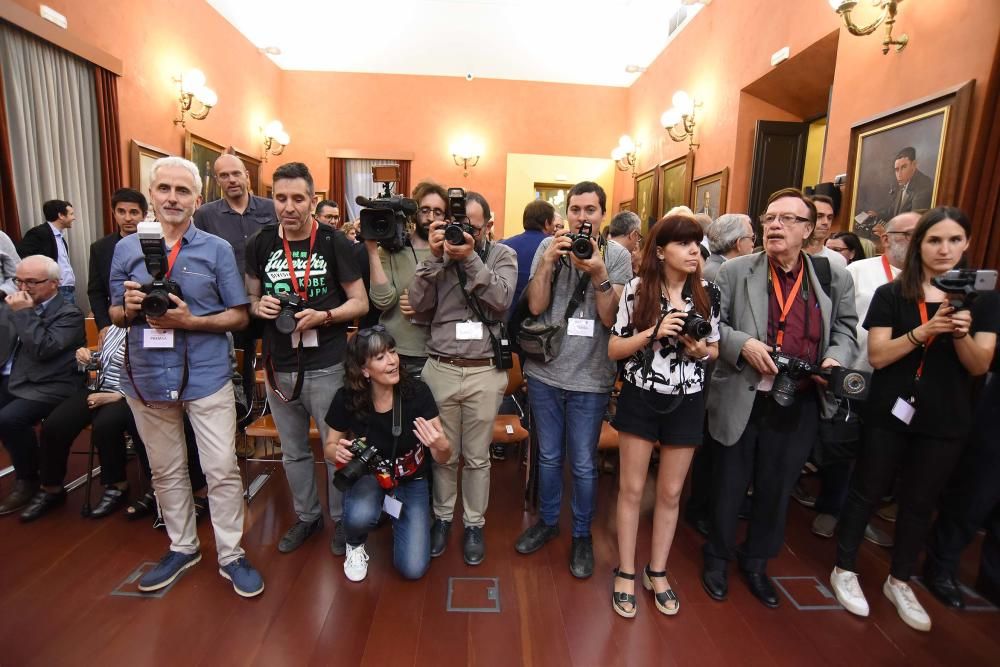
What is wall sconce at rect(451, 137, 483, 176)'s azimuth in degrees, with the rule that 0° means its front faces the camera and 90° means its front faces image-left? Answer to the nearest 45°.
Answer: approximately 0°

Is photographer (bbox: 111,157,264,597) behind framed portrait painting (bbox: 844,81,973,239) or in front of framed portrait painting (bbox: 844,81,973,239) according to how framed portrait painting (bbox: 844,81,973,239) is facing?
in front

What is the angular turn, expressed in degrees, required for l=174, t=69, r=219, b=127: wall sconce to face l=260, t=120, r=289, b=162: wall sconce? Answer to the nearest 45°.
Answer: approximately 90° to its left

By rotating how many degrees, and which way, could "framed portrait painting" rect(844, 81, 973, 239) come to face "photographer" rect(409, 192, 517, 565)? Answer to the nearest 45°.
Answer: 0° — it already faces them

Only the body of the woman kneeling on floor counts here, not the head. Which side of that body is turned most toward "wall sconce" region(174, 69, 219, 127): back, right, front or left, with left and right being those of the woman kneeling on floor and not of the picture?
back

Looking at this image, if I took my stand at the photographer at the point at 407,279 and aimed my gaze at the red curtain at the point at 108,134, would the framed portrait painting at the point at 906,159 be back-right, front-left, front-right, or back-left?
back-right

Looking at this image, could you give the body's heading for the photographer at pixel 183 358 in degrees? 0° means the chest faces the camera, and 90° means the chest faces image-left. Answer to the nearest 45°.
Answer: approximately 0°

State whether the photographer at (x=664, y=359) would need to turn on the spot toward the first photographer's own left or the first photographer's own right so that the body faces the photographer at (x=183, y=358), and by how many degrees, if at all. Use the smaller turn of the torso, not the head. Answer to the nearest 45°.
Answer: approximately 135° to the first photographer's own right

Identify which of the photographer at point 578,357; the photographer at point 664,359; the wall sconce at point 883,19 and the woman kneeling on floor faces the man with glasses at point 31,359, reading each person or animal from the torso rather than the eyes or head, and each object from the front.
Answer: the wall sconce

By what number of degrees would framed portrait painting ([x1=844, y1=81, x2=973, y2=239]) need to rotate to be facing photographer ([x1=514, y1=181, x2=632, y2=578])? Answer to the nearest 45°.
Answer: approximately 45° to its left

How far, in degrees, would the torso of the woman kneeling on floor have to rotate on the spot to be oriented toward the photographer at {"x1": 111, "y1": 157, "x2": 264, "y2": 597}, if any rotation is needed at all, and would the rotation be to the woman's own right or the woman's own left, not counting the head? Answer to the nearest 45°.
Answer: approximately 90° to the woman's own right

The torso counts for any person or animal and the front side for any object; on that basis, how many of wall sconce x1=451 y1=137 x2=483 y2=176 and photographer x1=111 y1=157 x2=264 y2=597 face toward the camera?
2

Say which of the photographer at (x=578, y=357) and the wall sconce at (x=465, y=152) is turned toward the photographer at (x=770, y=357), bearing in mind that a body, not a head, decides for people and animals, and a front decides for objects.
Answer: the wall sconce

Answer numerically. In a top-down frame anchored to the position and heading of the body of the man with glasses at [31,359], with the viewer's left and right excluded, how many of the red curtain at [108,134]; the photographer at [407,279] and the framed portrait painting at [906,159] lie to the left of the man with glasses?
2
